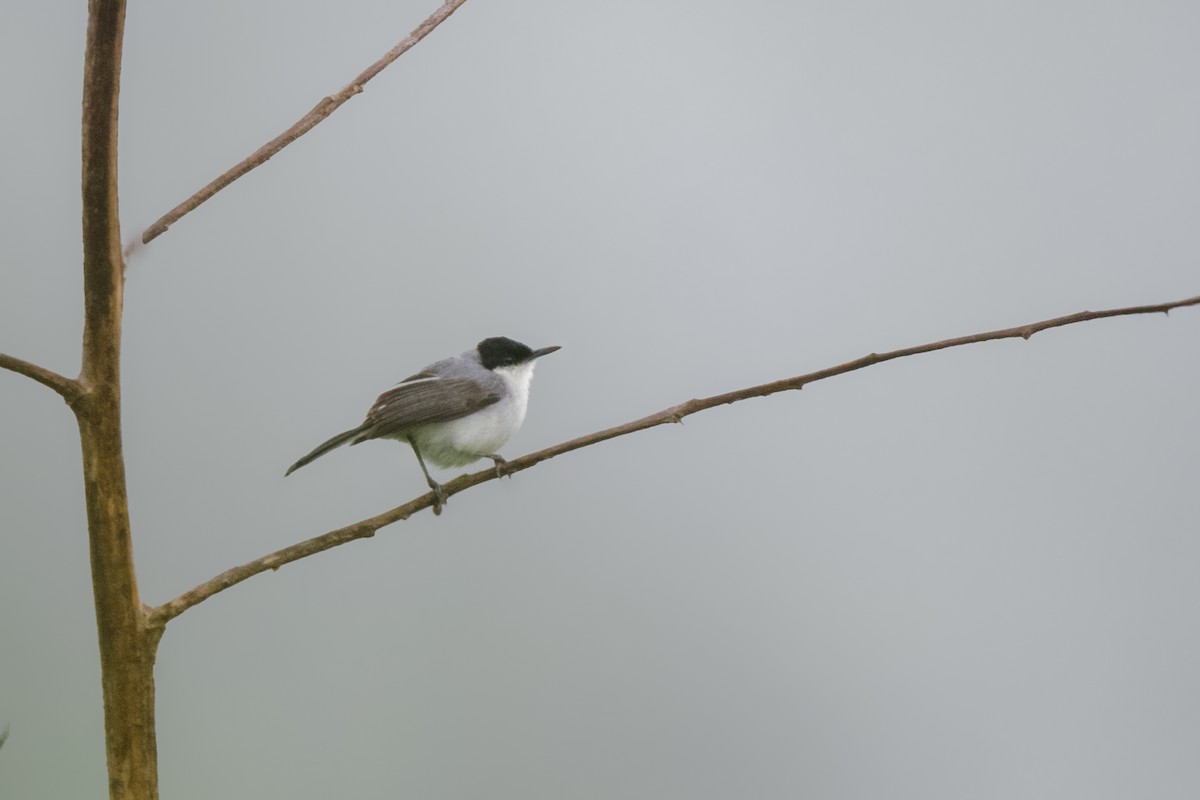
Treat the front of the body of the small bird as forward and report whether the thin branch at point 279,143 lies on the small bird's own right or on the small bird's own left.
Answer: on the small bird's own right

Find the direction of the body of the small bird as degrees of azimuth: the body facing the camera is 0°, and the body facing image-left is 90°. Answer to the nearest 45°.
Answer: approximately 270°

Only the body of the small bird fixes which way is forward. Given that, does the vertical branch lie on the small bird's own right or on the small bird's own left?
on the small bird's own right
